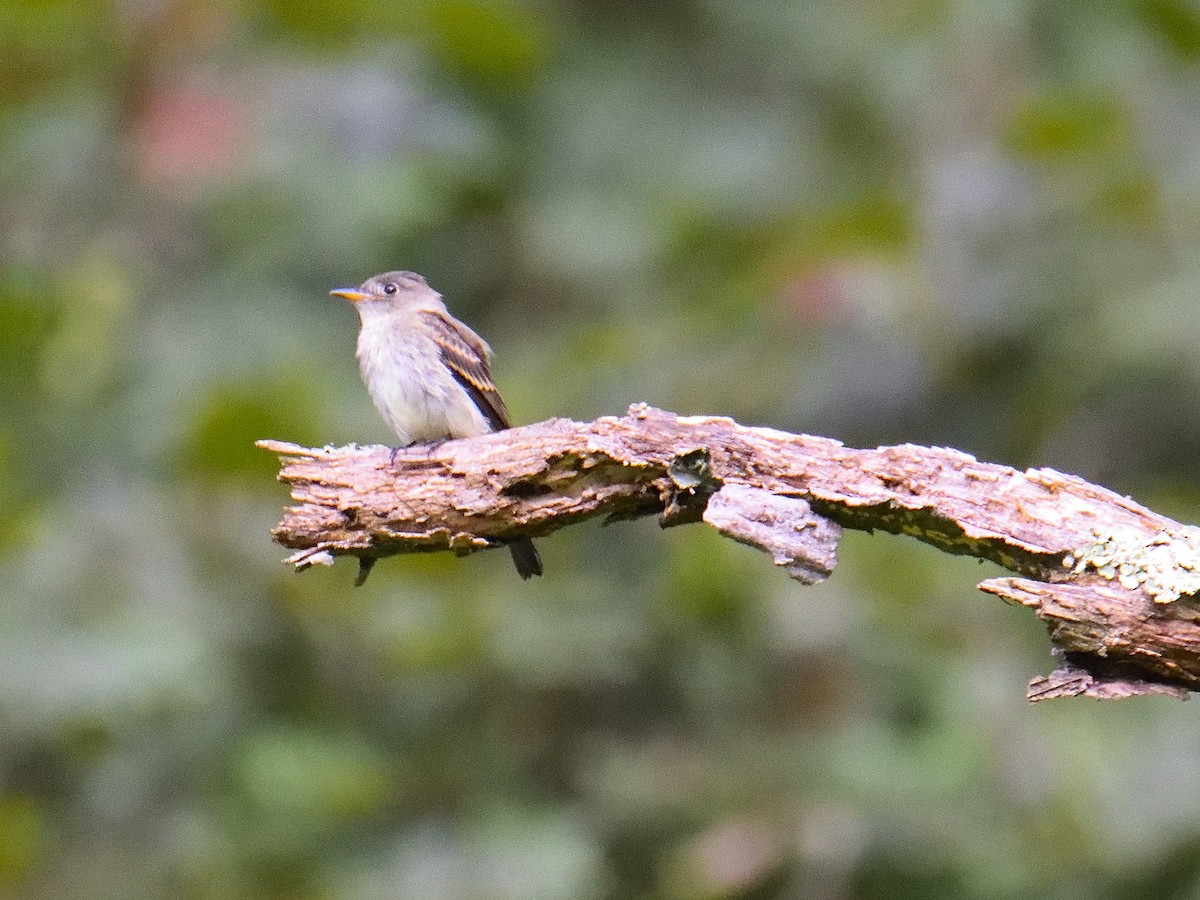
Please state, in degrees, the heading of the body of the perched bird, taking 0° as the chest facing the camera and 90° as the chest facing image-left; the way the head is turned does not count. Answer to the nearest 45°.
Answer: approximately 45°
